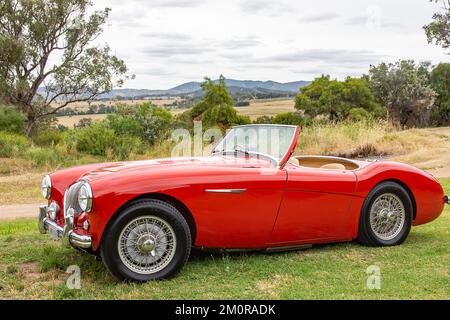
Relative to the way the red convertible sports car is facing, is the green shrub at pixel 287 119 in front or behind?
behind

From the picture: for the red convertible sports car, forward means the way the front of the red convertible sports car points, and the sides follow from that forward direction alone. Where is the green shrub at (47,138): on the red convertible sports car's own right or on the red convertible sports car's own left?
on the red convertible sports car's own right

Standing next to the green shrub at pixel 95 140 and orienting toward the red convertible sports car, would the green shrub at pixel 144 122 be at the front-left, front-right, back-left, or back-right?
back-left

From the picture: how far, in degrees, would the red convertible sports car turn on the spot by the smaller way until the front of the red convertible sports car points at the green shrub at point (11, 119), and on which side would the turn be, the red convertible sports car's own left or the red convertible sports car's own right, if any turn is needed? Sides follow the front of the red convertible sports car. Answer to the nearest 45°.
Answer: approximately 90° to the red convertible sports car's own right

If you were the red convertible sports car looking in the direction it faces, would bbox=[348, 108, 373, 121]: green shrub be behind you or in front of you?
behind

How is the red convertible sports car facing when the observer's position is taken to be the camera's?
facing the viewer and to the left of the viewer

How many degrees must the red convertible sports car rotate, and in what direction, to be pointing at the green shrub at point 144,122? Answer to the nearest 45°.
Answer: approximately 135° to its right

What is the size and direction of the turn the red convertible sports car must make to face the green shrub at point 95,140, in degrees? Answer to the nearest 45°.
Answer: approximately 135° to its right
